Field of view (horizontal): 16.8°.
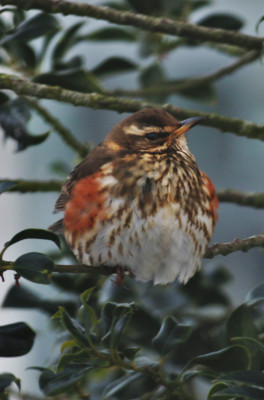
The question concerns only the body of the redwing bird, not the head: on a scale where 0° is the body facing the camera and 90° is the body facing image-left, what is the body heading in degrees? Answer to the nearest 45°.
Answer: approximately 315°

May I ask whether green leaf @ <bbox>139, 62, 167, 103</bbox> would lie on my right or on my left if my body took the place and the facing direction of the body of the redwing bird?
on my left
